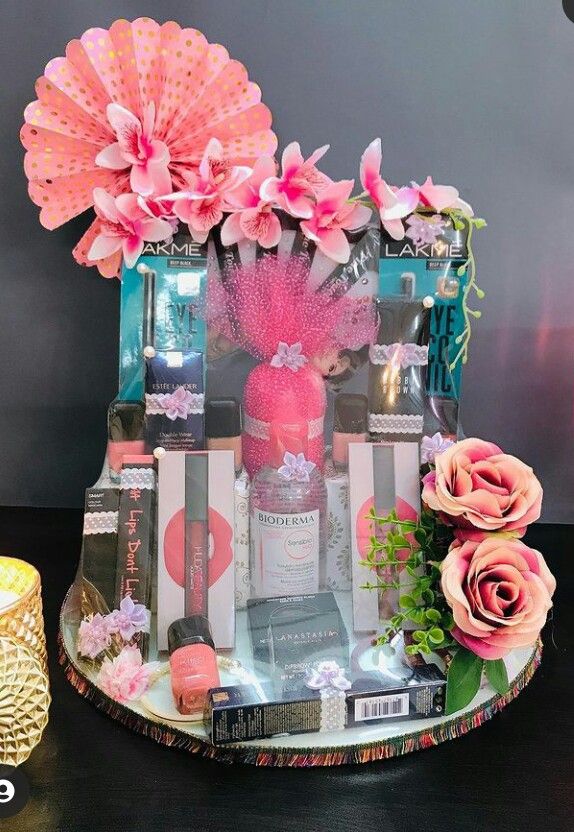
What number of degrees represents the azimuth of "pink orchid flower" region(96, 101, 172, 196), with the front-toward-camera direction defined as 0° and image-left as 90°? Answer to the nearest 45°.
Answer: approximately 0°

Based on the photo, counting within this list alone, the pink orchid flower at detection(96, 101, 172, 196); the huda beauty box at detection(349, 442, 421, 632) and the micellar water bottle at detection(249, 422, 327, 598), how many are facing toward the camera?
3

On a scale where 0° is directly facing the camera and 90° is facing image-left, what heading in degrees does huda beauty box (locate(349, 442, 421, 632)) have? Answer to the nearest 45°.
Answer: approximately 0°
